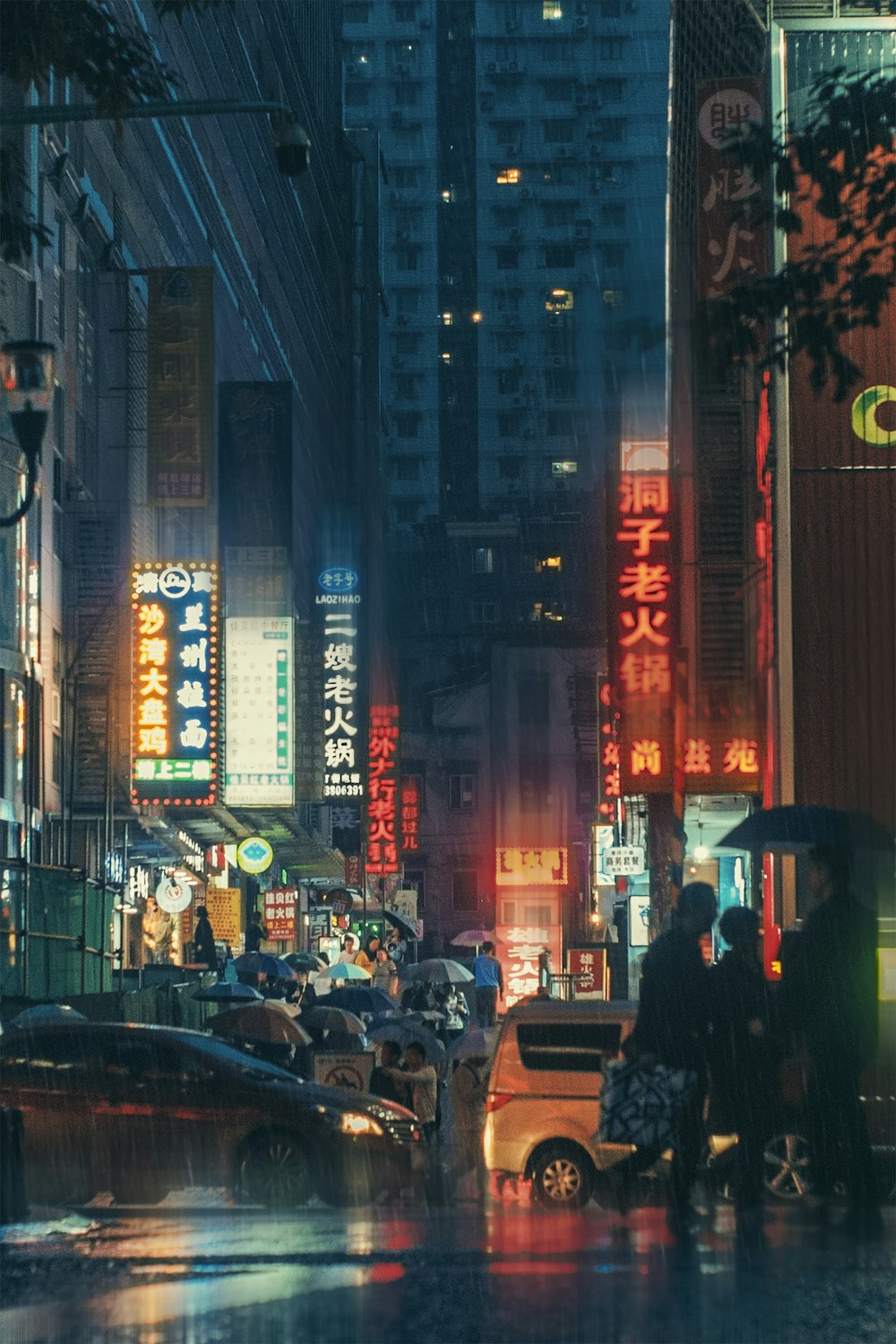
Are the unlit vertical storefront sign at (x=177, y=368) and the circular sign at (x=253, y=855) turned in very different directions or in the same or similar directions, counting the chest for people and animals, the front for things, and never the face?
same or similar directions

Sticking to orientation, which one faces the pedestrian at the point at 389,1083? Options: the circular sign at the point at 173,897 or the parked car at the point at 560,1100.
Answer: the circular sign

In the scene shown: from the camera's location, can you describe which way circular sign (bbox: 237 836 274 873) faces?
facing the viewer

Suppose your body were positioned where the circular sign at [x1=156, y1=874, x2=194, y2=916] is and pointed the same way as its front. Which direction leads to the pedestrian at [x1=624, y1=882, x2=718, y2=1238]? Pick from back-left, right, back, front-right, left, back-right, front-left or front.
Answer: front

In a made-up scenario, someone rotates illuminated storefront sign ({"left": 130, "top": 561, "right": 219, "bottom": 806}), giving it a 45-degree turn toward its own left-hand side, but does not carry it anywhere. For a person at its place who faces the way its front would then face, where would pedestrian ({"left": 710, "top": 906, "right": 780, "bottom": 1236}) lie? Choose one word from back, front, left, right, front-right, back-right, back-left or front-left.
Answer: front-right

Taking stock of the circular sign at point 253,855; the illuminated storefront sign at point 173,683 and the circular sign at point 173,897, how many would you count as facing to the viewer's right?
0

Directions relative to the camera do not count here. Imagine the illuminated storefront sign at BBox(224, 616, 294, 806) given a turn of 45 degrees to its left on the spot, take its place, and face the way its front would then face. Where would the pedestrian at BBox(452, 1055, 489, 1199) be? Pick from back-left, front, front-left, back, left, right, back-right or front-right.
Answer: front-right

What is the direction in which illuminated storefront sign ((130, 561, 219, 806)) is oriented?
toward the camera

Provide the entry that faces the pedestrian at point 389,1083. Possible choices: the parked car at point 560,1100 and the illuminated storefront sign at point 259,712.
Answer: the illuminated storefront sign

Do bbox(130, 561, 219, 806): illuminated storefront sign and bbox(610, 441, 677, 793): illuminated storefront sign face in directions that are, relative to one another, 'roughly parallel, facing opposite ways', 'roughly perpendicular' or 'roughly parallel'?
roughly parallel

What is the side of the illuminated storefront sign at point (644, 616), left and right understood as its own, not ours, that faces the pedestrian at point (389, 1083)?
front

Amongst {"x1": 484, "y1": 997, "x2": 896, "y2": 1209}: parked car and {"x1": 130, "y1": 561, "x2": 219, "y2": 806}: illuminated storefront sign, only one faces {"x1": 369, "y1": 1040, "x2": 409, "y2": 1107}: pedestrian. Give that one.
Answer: the illuminated storefront sign

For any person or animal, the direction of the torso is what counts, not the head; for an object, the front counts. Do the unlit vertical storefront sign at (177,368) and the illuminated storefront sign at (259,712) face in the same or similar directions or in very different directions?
same or similar directions
